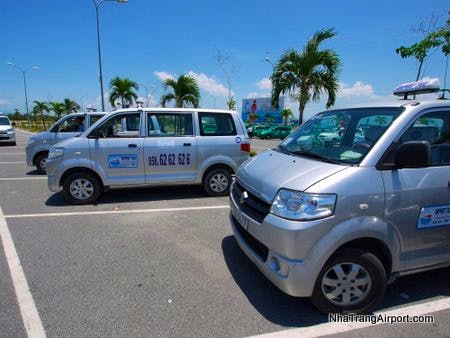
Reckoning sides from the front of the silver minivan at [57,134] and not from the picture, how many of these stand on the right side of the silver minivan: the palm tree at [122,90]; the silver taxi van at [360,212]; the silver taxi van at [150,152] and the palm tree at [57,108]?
2

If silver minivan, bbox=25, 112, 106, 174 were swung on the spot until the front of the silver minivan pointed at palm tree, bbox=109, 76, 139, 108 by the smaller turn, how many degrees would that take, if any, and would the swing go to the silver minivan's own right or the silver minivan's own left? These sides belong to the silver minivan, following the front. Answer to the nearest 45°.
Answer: approximately 90° to the silver minivan's own right

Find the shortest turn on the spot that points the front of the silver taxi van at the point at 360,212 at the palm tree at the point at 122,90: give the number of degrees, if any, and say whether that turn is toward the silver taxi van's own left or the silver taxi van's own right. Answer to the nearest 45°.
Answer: approximately 90° to the silver taxi van's own right

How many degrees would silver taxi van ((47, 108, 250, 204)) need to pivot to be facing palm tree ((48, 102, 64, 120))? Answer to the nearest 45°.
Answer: approximately 90° to its right

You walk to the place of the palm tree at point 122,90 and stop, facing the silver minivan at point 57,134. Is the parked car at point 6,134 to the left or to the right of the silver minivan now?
right

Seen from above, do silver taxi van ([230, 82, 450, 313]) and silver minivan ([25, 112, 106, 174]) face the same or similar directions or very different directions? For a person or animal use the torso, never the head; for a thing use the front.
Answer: same or similar directions

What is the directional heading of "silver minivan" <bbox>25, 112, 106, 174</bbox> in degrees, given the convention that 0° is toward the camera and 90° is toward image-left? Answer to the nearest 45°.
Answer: approximately 90°

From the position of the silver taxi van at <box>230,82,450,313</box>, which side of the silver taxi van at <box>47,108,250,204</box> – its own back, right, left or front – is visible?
left

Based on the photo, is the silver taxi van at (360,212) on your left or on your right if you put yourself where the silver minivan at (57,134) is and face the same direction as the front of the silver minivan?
on your left

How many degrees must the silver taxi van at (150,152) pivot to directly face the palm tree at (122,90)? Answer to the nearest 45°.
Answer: approximately 90° to its right

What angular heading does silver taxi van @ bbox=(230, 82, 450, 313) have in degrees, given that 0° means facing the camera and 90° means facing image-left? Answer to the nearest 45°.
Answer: approximately 45°

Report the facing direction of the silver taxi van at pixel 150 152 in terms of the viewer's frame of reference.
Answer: facing to the left of the viewer

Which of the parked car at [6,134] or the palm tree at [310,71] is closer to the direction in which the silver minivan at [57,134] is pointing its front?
the parked car

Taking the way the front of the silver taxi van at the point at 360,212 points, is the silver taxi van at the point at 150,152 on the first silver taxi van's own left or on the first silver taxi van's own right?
on the first silver taxi van's own right

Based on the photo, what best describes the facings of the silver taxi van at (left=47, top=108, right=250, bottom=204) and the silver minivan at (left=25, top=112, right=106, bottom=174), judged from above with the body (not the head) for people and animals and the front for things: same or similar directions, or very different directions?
same or similar directions

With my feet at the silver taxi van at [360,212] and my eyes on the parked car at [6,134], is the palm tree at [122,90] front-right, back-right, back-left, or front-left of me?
front-right
